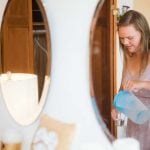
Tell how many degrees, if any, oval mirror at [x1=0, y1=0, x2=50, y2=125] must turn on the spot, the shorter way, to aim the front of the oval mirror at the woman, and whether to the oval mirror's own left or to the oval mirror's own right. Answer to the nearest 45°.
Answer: approximately 45° to the oval mirror's own left

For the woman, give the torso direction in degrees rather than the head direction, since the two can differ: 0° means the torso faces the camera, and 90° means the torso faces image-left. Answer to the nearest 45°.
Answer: approximately 45°

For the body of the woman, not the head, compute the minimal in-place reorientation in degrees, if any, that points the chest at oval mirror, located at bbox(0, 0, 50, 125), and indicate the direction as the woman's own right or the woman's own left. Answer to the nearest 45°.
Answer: approximately 90° to the woman's own right
